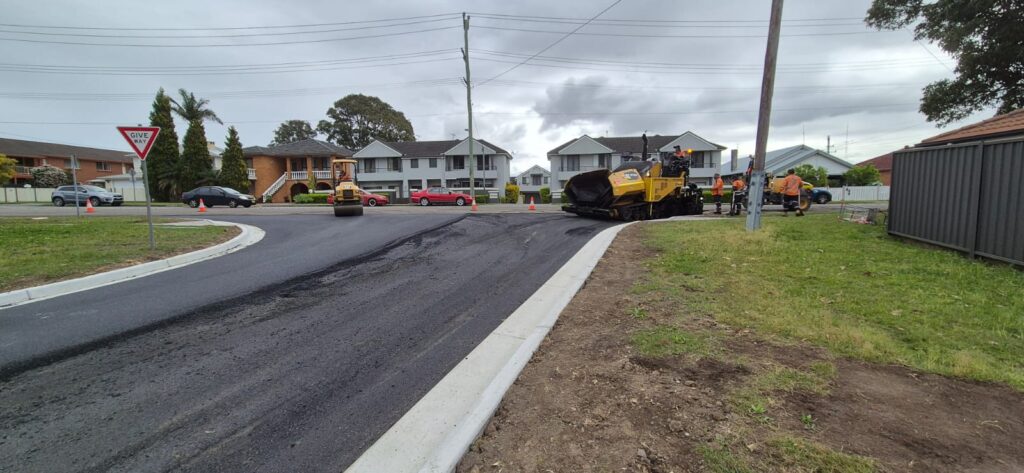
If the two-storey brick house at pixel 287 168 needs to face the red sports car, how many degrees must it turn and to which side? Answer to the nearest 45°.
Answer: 0° — it already faces it

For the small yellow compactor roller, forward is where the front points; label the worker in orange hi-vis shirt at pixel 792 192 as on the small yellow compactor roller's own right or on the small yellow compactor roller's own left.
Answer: on the small yellow compactor roller's own left

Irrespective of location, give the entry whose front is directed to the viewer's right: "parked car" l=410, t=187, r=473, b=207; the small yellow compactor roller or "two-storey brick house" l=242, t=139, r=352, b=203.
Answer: the parked car

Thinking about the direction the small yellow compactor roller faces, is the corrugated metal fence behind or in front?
in front

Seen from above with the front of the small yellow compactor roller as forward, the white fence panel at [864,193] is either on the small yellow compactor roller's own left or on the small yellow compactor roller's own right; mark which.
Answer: on the small yellow compactor roller's own left

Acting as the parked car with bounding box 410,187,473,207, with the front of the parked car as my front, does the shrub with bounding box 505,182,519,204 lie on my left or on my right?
on my left

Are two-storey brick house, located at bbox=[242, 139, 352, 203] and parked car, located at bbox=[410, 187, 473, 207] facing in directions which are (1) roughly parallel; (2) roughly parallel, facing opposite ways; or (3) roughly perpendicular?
roughly perpendicular

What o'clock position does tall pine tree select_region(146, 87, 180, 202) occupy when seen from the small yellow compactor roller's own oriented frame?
The tall pine tree is roughly at 5 o'clock from the small yellow compactor roller.

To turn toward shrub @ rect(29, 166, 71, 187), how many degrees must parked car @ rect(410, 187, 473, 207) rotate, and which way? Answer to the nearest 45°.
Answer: approximately 135° to its left

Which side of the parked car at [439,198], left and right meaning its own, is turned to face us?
right

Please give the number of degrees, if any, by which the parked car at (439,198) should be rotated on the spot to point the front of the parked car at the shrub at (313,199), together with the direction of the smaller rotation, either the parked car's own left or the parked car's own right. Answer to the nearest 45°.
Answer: approximately 135° to the parked car's own left

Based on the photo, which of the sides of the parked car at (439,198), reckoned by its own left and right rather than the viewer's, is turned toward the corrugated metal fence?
right
